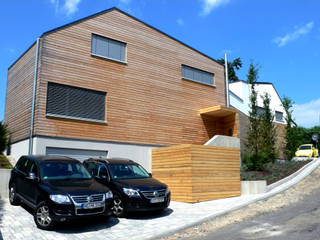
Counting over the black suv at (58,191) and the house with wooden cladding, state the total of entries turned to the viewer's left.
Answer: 0

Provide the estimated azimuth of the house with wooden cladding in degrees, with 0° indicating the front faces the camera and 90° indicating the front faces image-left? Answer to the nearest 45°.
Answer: approximately 315°

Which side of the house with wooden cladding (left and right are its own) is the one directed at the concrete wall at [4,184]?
right

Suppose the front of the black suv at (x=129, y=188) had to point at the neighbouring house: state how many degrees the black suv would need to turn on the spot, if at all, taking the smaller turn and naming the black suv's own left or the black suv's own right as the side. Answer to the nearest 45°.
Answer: approximately 90° to the black suv's own left

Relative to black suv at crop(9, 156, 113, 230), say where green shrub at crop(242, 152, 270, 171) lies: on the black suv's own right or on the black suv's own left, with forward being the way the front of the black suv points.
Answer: on the black suv's own left

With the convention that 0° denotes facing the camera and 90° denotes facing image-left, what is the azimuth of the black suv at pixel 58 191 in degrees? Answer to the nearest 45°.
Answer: approximately 315°

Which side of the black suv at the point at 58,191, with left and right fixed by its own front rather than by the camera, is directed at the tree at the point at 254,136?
left

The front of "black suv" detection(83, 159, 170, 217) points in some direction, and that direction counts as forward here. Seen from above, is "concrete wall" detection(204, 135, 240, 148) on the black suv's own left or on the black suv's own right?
on the black suv's own left

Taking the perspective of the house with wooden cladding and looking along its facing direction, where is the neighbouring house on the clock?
The neighbouring house is roughly at 9 o'clock from the house with wooden cladding.

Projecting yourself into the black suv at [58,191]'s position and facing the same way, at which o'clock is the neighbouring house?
The neighbouring house is roughly at 9 o'clock from the black suv.

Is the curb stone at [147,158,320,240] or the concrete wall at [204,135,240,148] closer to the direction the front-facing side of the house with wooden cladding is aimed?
the curb stone

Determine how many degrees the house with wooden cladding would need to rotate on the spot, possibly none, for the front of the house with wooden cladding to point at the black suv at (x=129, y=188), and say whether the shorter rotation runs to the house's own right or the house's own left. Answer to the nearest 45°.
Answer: approximately 45° to the house's own right
